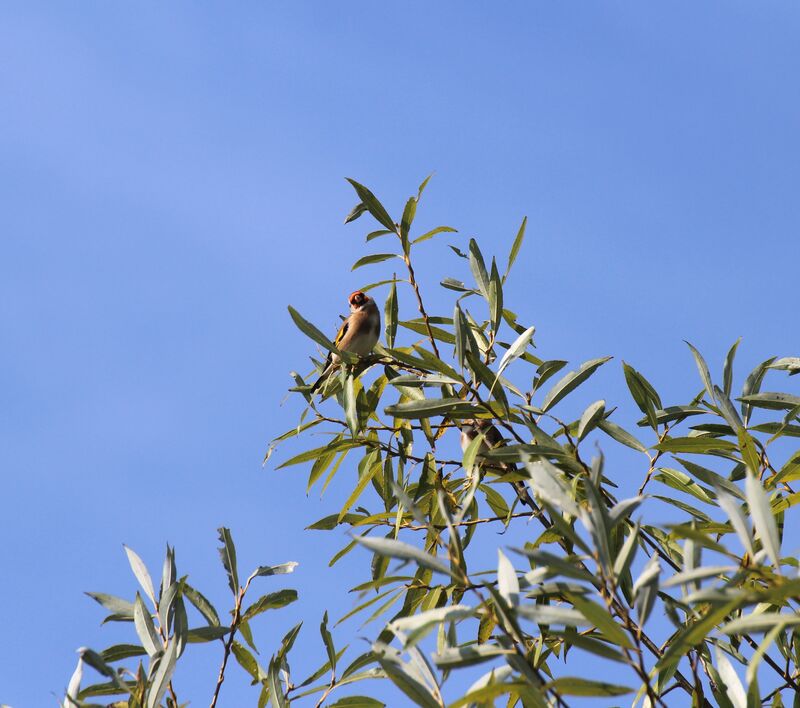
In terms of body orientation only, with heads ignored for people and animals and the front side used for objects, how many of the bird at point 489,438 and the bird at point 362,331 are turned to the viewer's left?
1

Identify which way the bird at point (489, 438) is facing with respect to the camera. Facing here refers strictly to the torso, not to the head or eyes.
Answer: to the viewer's left

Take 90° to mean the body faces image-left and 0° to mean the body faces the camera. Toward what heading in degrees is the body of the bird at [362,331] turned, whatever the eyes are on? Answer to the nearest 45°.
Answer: approximately 315°
